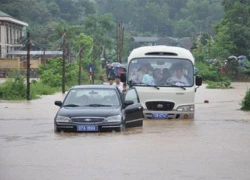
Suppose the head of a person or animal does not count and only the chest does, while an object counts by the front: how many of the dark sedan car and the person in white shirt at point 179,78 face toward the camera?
2

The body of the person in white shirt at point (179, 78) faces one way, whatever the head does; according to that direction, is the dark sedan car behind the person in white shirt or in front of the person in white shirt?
in front

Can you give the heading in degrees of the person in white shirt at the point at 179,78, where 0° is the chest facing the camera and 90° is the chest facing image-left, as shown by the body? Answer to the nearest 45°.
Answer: approximately 0°

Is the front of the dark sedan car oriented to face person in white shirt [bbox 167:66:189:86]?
no

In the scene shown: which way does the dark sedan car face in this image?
toward the camera

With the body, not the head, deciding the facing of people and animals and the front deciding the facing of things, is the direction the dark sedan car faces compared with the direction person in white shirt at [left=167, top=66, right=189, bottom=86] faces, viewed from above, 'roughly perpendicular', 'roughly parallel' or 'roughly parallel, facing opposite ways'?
roughly parallel
